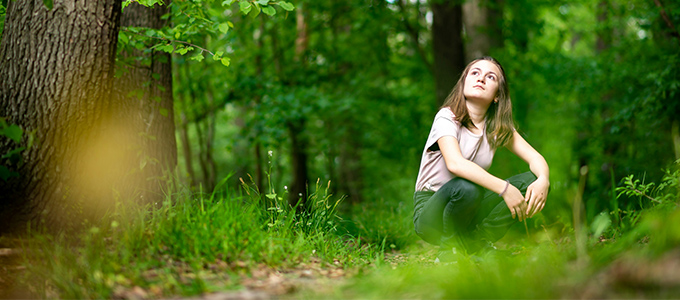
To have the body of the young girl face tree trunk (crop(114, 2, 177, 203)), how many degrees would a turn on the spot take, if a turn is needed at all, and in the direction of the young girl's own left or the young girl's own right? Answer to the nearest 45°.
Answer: approximately 135° to the young girl's own right

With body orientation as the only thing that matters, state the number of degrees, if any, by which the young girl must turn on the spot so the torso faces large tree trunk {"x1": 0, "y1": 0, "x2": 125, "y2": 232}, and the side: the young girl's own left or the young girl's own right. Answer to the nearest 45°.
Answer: approximately 90° to the young girl's own right
